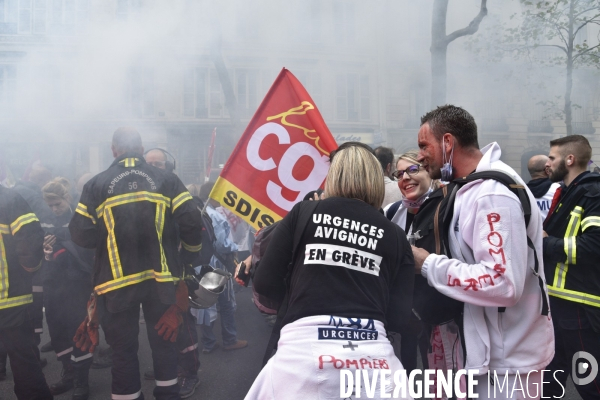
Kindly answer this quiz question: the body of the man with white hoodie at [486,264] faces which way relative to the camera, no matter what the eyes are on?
to the viewer's left

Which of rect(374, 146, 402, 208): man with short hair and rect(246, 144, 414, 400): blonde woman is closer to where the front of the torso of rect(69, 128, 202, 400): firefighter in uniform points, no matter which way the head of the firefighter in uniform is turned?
the man with short hair

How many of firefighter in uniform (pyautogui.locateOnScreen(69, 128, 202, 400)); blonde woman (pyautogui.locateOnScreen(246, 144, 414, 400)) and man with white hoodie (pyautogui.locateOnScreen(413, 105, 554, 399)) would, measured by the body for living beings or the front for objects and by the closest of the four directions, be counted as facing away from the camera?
2

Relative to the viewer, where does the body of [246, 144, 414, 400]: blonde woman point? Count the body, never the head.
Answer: away from the camera

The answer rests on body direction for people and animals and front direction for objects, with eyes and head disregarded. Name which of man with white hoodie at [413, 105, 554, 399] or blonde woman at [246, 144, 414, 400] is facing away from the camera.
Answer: the blonde woman

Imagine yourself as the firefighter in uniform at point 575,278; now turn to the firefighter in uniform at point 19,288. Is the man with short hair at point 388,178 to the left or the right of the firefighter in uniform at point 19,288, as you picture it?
right

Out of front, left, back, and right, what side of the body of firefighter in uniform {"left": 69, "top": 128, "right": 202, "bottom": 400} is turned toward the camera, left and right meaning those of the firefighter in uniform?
back

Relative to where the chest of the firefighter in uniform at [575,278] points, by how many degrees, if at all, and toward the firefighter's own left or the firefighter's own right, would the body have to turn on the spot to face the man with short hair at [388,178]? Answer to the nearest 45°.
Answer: approximately 45° to the firefighter's own right

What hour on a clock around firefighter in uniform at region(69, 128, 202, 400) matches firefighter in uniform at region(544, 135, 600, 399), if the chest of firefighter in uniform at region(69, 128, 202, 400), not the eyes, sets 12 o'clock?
firefighter in uniform at region(544, 135, 600, 399) is roughly at 4 o'clock from firefighter in uniform at region(69, 128, 202, 400).

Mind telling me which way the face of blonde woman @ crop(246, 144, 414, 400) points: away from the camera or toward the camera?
away from the camera

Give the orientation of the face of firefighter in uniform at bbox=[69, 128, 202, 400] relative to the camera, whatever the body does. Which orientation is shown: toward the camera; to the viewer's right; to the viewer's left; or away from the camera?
away from the camera

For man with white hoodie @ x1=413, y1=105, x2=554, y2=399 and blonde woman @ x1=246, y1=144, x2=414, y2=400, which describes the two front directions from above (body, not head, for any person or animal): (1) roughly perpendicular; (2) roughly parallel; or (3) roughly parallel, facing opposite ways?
roughly perpendicular

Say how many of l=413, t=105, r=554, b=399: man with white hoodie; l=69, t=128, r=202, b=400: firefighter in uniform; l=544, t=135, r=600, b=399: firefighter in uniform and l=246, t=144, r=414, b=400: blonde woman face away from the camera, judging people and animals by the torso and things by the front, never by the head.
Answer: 2

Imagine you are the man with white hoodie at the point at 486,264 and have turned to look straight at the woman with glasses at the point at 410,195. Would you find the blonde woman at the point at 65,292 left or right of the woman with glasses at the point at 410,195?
left
